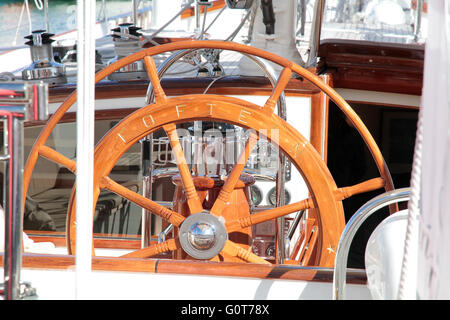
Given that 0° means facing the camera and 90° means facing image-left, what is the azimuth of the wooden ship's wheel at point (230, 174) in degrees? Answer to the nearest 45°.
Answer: approximately 0°

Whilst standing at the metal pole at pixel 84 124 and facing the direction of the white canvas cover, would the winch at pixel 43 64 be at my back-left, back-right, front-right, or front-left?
back-left

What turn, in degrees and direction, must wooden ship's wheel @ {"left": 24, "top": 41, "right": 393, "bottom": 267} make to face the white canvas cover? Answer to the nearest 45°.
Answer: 0° — it already faces it

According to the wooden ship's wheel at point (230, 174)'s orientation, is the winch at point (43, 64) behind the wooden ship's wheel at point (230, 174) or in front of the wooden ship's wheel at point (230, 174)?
behind

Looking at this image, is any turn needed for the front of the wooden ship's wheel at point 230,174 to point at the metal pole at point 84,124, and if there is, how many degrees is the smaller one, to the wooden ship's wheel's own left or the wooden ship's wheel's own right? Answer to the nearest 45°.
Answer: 0° — it already faces it

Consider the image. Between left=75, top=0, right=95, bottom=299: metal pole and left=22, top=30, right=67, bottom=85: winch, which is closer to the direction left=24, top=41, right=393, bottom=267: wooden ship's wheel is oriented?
the metal pole
